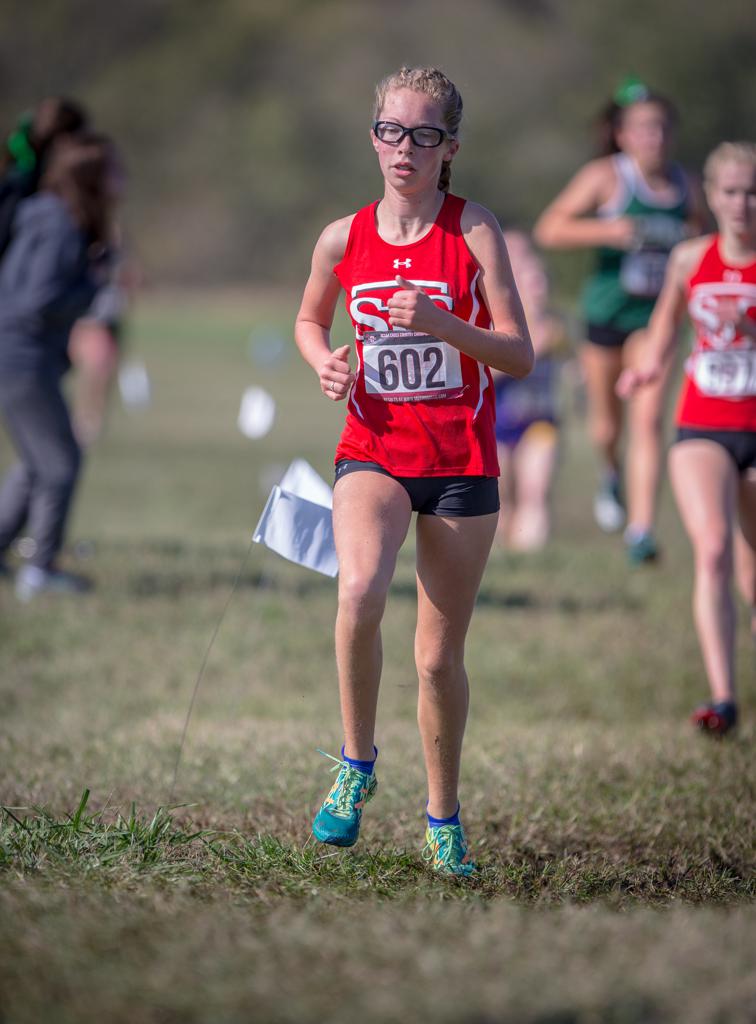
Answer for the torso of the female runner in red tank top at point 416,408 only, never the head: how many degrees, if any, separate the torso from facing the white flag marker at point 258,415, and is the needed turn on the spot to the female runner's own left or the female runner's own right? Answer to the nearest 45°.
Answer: approximately 135° to the female runner's own right

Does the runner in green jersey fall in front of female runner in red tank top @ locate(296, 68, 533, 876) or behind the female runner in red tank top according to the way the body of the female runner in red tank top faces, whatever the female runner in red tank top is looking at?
behind

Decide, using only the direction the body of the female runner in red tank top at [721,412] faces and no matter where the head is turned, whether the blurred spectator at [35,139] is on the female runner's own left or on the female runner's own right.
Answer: on the female runner's own right

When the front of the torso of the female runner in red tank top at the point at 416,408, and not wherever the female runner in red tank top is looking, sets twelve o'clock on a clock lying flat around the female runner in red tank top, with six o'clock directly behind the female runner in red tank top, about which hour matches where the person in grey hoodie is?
The person in grey hoodie is roughly at 5 o'clock from the female runner in red tank top.

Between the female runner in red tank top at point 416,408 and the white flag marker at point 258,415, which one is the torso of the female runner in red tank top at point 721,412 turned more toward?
the female runner in red tank top

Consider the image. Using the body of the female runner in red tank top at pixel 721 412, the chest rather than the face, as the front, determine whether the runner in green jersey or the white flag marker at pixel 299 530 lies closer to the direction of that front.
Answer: the white flag marker

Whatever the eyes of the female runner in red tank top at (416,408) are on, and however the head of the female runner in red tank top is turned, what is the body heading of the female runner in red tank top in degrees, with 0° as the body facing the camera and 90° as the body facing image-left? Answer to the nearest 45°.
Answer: approximately 0°

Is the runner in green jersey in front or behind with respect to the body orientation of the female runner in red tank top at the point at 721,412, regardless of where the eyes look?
behind

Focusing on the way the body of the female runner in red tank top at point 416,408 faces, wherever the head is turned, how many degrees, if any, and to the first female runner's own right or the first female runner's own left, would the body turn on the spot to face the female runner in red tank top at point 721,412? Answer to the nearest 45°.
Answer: approximately 135° to the first female runner's own left

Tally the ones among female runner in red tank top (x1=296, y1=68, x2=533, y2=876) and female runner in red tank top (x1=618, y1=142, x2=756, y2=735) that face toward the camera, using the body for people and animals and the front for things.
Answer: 2
